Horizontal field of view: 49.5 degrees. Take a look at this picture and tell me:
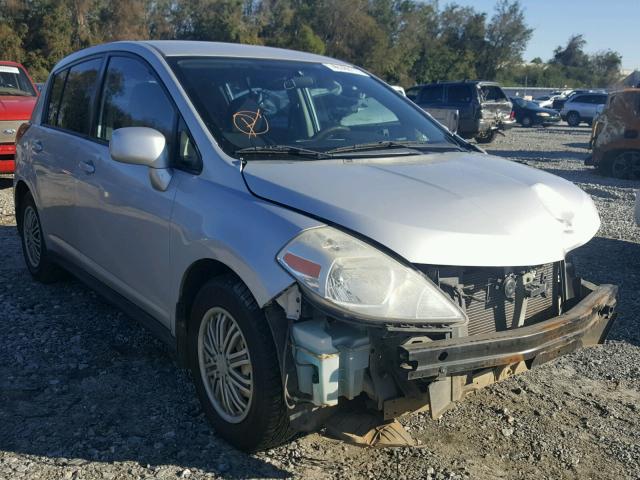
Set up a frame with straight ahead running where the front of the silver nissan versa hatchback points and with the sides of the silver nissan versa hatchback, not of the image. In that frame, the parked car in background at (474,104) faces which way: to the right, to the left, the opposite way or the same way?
the opposite way

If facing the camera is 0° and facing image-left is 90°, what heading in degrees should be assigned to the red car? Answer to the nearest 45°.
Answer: approximately 0°

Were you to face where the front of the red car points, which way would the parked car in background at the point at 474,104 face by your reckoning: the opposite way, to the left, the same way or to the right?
the opposite way

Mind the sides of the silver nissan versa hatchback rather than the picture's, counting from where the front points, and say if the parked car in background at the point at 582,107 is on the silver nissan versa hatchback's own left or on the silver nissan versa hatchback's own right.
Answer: on the silver nissan versa hatchback's own left

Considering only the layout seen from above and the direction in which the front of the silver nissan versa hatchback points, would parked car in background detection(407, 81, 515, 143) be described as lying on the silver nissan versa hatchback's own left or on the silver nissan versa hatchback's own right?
on the silver nissan versa hatchback's own left

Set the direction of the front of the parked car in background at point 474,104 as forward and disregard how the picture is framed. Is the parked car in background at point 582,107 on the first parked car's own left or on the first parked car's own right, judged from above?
on the first parked car's own right

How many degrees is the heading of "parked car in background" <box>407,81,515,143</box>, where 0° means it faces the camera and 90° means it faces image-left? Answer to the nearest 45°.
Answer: approximately 135°
